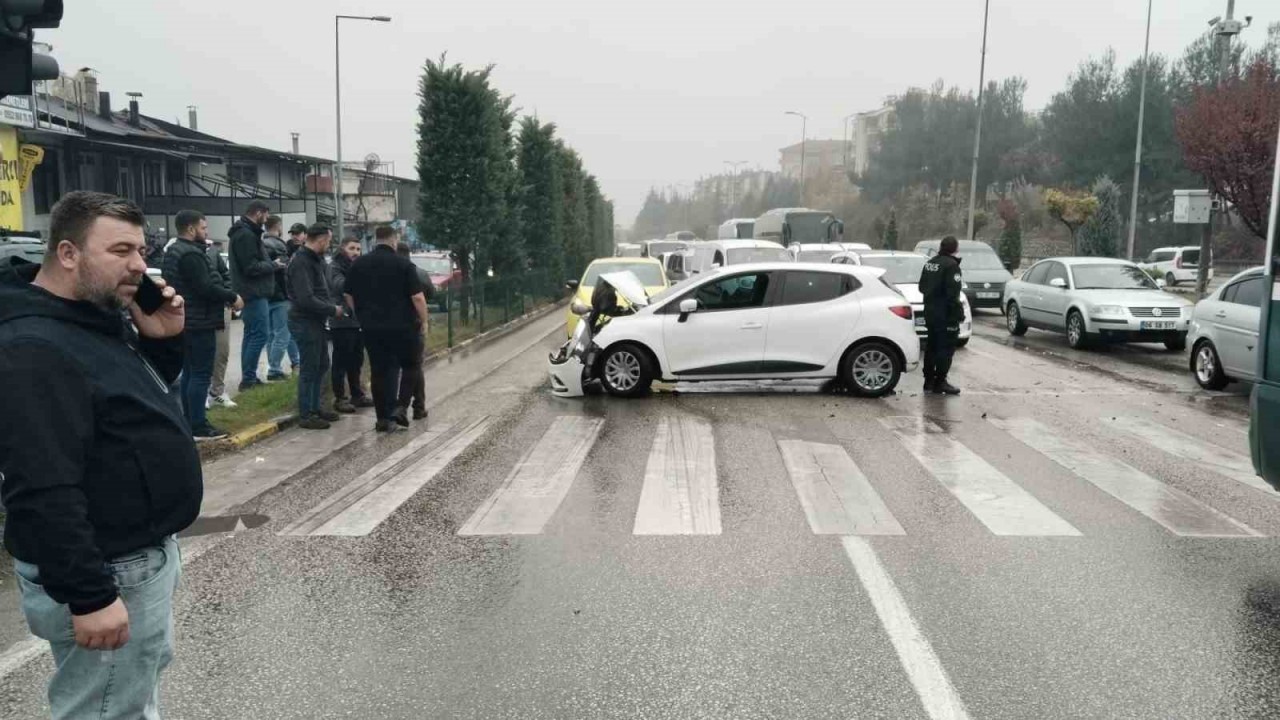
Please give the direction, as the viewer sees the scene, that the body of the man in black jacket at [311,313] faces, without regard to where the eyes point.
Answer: to the viewer's right

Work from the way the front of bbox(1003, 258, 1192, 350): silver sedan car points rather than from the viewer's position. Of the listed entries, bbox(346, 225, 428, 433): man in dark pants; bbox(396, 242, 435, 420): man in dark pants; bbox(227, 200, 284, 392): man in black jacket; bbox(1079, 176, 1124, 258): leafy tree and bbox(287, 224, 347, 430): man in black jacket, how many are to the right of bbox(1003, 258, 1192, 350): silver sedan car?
4

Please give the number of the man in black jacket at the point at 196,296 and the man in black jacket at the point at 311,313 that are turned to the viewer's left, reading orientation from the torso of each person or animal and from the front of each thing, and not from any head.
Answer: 0

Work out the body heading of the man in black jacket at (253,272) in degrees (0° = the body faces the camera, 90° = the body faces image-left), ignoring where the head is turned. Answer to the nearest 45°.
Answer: approximately 270°

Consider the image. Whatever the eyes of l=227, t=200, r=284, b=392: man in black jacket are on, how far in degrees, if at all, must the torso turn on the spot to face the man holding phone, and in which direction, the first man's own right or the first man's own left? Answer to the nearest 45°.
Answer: approximately 90° to the first man's own right

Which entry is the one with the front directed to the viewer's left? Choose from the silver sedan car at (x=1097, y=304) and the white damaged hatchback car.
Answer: the white damaged hatchback car

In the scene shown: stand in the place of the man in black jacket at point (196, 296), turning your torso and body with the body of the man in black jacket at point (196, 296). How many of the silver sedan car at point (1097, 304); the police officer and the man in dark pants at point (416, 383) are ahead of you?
3

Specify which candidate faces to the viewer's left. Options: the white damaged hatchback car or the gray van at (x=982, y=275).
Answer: the white damaged hatchback car

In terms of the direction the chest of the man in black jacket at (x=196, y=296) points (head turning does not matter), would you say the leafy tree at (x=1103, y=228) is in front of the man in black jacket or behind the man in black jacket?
in front

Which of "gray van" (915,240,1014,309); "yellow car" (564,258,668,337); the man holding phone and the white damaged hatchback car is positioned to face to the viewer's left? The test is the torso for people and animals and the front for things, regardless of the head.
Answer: the white damaged hatchback car

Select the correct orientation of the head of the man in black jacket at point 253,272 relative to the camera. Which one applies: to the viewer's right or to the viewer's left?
to the viewer's right
